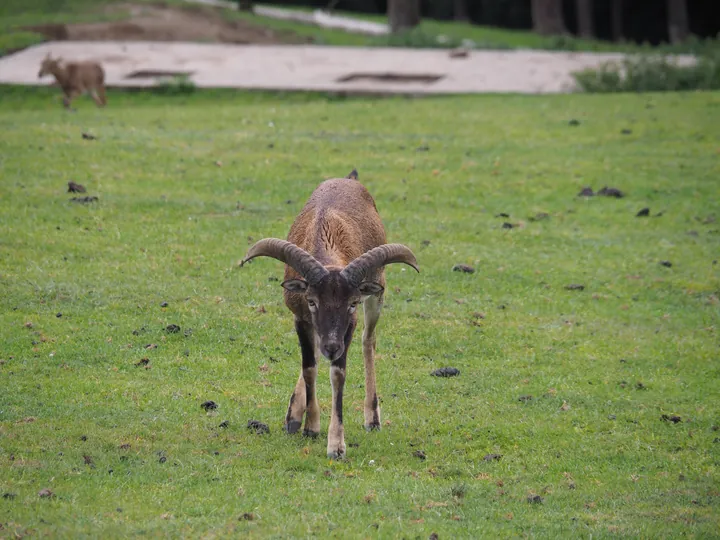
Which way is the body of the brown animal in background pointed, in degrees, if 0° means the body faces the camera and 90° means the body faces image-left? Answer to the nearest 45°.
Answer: approximately 90°

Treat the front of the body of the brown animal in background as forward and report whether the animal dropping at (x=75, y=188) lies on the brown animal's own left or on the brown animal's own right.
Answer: on the brown animal's own left

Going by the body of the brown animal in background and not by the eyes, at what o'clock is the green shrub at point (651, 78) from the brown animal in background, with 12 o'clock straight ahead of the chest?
The green shrub is roughly at 6 o'clock from the brown animal in background.

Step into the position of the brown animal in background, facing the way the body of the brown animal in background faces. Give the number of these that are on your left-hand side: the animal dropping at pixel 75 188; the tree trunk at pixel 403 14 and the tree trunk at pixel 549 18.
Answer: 1

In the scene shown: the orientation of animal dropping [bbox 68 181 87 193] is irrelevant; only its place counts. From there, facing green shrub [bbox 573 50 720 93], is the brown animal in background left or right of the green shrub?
left

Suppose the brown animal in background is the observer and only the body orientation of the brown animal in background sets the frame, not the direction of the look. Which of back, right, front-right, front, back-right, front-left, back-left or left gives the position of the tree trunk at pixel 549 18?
back-right

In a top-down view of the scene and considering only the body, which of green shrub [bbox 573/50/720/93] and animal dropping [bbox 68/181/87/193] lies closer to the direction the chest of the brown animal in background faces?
the animal dropping

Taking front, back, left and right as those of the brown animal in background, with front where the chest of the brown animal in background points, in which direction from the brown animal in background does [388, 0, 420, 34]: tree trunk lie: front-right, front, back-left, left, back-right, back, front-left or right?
back-right
